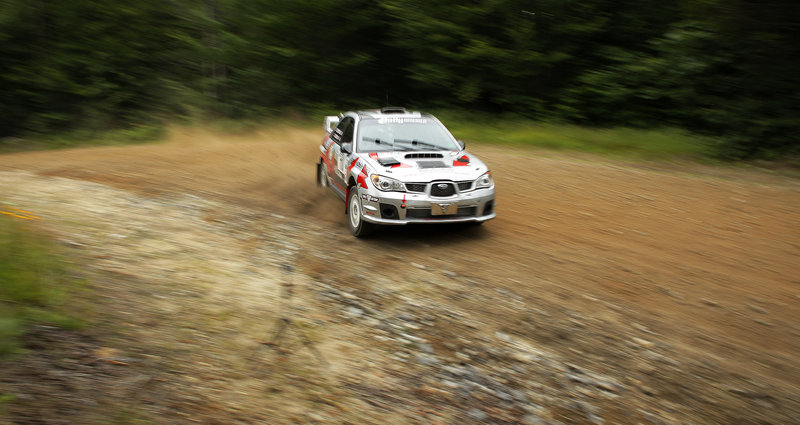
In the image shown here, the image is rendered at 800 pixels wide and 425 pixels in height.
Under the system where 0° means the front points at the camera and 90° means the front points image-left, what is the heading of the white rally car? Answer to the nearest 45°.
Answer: approximately 315°
